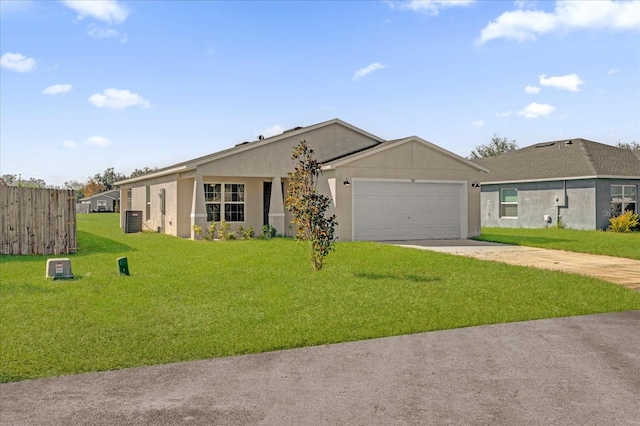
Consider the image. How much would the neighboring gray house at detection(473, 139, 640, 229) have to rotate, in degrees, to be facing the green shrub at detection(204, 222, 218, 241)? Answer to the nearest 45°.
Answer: approximately 90° to its right

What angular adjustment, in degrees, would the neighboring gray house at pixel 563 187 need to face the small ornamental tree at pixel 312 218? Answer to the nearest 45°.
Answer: approximately 45° to its right

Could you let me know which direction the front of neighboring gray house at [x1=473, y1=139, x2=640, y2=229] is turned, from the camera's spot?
facing the viewer and to the right of the viewer

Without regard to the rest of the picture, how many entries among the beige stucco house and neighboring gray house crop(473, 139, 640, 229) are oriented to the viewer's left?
0

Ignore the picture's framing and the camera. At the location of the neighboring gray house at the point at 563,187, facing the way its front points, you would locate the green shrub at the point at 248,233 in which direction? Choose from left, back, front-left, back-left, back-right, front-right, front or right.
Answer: right

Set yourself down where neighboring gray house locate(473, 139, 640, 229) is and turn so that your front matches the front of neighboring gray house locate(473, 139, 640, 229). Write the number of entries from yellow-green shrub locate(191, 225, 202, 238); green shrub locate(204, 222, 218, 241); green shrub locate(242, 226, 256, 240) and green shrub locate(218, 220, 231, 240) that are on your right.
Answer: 4

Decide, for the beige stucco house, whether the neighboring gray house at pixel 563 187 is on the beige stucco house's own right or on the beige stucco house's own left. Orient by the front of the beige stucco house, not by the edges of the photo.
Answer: on the beige stucco house's own left

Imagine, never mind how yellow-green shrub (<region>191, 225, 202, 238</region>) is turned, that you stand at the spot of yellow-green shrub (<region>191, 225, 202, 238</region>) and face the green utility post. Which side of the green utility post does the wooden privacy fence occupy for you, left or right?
right

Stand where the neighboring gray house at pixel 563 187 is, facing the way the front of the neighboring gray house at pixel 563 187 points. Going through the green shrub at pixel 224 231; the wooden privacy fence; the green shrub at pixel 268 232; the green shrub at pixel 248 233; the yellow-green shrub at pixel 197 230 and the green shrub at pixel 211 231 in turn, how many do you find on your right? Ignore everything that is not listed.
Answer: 6

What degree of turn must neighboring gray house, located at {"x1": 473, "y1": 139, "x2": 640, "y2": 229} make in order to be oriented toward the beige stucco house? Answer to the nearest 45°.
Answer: approximately 90° to its right

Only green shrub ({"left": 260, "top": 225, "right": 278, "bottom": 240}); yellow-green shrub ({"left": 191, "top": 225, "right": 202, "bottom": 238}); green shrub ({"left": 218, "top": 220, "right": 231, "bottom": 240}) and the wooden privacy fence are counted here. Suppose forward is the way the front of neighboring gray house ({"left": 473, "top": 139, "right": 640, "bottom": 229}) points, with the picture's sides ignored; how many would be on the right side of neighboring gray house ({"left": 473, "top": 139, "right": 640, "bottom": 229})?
4

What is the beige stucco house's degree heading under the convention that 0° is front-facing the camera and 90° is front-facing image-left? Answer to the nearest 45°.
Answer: approximately 315°

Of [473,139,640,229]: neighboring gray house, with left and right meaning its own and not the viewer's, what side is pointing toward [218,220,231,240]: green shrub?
right
